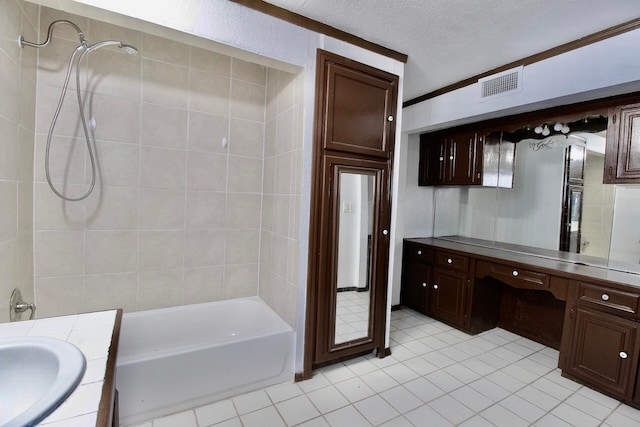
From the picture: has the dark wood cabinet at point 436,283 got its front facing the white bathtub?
yes

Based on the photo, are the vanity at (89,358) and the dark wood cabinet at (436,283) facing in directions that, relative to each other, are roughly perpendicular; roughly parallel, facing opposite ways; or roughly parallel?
roughly parallel, facing opposite ways

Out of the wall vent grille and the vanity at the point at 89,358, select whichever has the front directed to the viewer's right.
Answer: the vanity

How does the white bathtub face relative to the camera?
toward the camera

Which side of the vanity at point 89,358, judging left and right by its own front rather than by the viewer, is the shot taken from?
right

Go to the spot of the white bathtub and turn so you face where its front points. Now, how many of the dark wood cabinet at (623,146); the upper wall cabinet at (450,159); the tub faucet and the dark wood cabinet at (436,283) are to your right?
1

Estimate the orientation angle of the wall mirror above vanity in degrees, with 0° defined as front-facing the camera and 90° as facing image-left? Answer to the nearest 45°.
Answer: approximately 45°

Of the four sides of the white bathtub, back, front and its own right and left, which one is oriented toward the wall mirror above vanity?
left

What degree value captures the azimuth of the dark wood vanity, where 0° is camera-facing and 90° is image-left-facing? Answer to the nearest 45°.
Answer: approximately 45°

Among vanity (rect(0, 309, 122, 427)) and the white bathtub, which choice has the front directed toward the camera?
the white bathtub

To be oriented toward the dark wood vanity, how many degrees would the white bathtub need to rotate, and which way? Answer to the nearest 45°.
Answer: approximately 90° to its left

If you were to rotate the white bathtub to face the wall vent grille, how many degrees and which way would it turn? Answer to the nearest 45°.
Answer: approximately 90° to its left

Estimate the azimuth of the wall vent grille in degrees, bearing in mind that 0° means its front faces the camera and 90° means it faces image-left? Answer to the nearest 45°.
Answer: approximately 45°

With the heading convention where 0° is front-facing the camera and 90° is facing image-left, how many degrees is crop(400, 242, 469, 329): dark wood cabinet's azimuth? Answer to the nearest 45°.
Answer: approximately 45°

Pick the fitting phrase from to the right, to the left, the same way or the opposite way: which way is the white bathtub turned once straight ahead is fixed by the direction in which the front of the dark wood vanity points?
to the left

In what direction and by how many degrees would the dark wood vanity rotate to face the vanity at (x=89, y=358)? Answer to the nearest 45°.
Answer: approximately 45° to its left

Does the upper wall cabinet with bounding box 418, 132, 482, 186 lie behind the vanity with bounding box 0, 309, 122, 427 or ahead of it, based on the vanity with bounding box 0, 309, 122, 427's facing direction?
ahead
